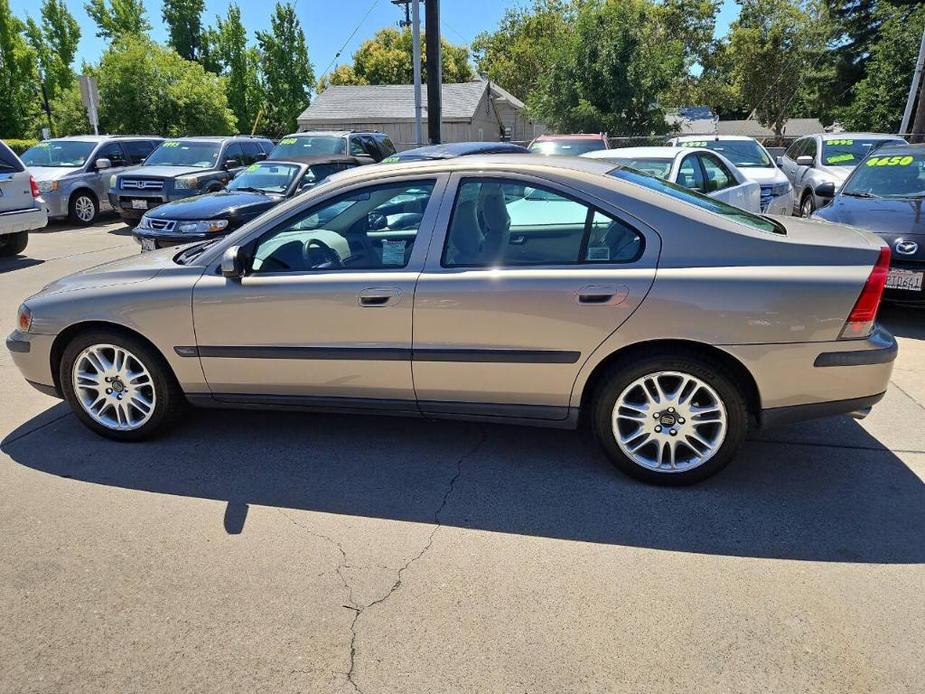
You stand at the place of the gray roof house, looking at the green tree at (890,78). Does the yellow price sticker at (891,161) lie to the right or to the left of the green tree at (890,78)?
right

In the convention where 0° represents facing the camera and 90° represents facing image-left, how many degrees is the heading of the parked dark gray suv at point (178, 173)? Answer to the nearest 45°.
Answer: approximately 45°

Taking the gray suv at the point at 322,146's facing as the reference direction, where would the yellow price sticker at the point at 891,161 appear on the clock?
The yellow price sticker is roughly at 9 o'clock from the gray suv.

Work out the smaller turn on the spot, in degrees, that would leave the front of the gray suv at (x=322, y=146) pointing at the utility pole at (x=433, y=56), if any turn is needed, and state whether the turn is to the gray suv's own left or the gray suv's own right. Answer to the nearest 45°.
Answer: approximately 180°

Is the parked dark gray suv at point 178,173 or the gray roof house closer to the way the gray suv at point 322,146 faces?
the parked dark gray suv

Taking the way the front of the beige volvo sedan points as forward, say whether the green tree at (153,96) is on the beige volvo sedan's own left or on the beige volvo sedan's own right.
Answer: on the beige volvo sedan's own right

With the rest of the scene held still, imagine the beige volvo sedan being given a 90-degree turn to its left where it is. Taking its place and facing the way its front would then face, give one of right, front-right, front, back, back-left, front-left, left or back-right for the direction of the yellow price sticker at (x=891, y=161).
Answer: back-left

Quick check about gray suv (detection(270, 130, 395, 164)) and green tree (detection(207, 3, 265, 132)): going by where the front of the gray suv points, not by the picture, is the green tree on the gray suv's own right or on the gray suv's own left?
on the gray suv's own right

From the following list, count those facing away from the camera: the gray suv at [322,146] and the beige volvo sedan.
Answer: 0

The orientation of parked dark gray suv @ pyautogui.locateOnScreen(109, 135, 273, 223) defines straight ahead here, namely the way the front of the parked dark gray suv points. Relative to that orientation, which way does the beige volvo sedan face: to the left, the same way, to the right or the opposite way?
to the right

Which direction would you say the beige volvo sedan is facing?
to the viewer's left
